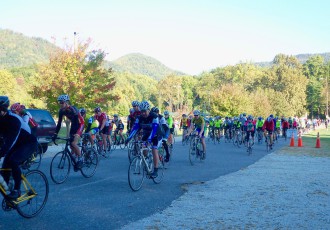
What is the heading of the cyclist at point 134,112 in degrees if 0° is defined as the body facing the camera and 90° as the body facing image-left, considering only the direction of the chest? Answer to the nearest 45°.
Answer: approximately 45°

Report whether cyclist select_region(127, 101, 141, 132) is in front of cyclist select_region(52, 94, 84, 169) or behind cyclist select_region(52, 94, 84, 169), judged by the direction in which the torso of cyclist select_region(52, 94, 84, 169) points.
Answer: behind

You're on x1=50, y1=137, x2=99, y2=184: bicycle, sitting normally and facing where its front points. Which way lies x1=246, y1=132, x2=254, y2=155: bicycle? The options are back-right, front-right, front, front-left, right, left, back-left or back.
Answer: back

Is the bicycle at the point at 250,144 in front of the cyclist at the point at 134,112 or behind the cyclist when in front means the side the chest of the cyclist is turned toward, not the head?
behind

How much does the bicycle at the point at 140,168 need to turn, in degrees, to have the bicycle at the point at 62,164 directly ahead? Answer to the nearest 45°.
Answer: approximately 45° to its right

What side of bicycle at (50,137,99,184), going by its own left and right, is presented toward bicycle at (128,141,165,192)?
left

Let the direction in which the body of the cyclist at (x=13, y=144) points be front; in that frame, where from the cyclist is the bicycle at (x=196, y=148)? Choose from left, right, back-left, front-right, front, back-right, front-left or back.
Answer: back-right

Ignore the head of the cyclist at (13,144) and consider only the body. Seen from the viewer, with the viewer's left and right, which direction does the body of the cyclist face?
facing to the left of the viewer

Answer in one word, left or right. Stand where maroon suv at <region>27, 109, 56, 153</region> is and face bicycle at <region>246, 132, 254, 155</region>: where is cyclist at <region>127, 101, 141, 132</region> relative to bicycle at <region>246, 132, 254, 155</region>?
right

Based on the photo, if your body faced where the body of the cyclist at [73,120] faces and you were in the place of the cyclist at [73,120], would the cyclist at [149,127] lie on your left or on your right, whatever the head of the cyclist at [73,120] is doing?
on your left

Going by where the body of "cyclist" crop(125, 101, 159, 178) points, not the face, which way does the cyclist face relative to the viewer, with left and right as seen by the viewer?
facing the viewer and to the left of the viewer

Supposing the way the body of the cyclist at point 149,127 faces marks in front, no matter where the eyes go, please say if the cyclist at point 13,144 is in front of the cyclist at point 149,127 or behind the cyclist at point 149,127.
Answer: in front

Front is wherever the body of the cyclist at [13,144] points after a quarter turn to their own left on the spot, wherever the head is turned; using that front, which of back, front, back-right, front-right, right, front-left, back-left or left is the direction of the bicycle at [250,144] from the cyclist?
back-left

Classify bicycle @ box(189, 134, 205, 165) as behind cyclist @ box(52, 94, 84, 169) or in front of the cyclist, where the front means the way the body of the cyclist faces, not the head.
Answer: behind
